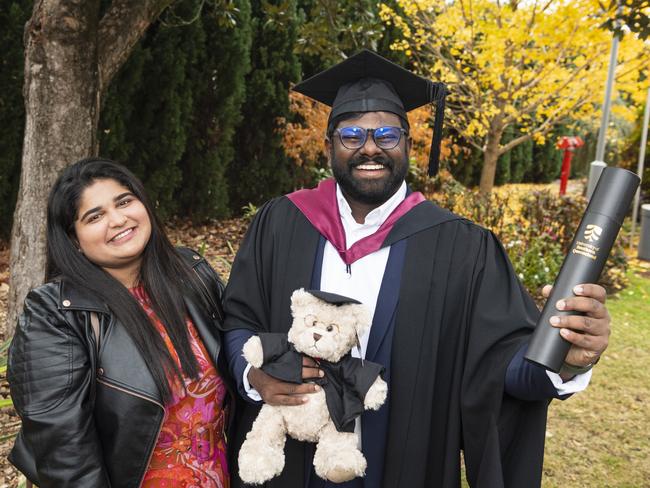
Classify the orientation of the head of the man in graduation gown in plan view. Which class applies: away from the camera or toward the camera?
toward the camera

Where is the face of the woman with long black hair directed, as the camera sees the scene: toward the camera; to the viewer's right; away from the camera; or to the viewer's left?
toward the camera

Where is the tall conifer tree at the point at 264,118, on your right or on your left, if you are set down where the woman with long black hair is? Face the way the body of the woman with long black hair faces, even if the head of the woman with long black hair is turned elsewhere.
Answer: on your left

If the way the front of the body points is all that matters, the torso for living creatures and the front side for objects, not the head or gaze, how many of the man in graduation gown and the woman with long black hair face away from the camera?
0

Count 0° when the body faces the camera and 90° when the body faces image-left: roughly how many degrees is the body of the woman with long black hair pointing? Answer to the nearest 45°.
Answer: approximately 315°

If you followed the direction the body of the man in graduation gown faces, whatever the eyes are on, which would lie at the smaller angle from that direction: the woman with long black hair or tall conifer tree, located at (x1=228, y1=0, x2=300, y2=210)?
the woman with long black hair

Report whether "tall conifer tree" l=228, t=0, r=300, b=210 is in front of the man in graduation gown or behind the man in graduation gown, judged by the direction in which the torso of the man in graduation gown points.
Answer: behind

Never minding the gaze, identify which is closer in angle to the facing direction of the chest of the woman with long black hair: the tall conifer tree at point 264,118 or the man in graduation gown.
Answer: the man in graduation gown

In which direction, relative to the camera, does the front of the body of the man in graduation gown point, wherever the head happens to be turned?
toward the camera
